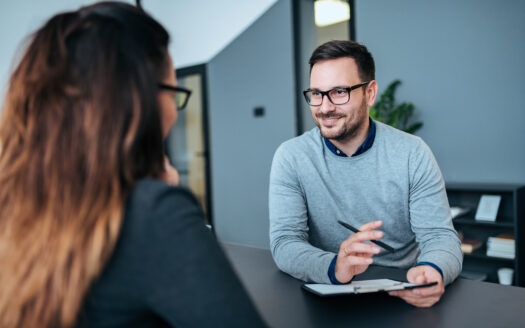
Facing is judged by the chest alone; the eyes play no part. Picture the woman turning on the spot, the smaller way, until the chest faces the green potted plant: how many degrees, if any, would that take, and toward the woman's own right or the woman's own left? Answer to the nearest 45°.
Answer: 0° — they already face it

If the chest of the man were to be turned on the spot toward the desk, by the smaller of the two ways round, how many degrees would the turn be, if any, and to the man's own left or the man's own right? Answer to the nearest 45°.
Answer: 0° — they already face it

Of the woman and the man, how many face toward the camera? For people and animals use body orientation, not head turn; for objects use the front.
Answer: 1

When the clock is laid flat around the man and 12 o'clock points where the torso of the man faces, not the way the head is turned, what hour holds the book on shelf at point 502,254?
The book on shelf is roughly at 7 o'clock from the man.

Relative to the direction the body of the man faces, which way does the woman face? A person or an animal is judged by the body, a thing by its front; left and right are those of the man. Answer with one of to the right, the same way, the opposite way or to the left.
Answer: the opposite way

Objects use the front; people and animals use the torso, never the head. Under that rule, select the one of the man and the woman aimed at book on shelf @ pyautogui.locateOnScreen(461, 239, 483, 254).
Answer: the woman

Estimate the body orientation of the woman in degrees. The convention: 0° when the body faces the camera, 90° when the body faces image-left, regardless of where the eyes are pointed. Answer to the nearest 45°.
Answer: approximately 225°

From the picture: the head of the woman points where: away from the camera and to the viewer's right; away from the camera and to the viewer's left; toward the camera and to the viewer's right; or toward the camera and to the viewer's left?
away from the camera and to the viewer's right

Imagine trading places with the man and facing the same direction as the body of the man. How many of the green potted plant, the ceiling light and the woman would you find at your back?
2
